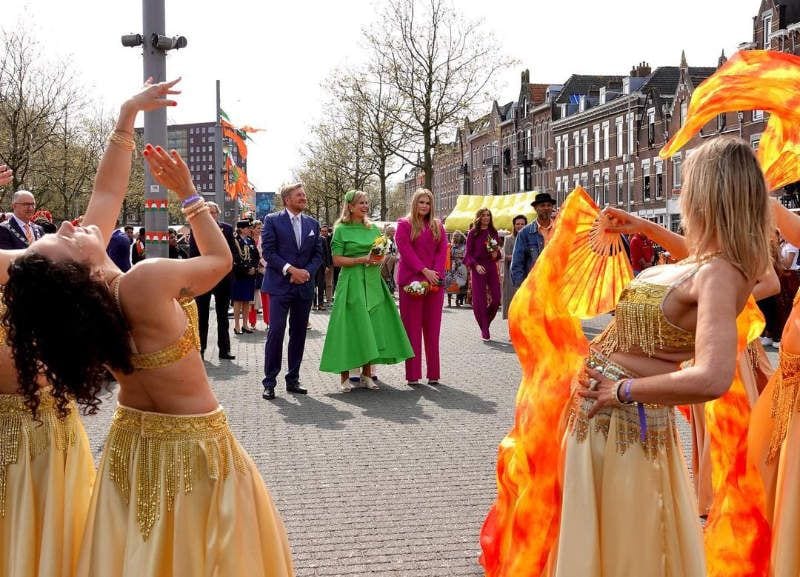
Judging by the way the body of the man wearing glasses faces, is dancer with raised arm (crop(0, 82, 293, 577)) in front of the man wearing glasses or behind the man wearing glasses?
in front

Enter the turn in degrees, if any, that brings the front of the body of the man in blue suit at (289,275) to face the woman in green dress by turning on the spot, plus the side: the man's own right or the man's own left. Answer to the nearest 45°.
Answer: approximately 45° to the man's own left

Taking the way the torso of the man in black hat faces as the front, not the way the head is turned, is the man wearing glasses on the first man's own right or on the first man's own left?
on the first man's own right

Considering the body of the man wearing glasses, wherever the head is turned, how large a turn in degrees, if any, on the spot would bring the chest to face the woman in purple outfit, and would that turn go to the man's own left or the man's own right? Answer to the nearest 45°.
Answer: approximately 45° to the man's own left

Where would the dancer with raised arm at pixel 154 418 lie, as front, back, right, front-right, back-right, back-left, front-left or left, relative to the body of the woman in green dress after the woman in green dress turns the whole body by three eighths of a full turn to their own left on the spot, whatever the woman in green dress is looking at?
back

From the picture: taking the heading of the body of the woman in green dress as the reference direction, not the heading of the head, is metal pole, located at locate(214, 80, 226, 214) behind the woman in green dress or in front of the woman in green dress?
behind

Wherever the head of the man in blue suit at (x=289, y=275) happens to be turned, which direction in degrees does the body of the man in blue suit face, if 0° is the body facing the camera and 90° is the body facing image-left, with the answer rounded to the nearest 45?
approximately 315°

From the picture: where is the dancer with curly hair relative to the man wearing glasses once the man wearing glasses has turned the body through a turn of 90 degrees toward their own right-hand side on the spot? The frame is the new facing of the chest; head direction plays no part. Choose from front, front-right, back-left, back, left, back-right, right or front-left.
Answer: front-left

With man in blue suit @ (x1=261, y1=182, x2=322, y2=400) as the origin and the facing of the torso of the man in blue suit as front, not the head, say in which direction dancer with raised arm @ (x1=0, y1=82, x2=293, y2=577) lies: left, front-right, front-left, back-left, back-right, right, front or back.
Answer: front-right

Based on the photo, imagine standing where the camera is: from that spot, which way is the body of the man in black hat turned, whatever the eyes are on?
toward the camera

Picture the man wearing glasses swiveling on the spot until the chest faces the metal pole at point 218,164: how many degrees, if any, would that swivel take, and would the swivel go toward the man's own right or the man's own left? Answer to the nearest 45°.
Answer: approximately 135° to the man's own left

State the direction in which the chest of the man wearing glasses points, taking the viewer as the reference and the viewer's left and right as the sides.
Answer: facing the viewer and to the right of the viewer

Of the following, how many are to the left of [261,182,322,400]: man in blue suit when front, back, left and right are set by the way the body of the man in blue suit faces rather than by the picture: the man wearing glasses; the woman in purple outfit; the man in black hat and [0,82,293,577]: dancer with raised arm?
2
